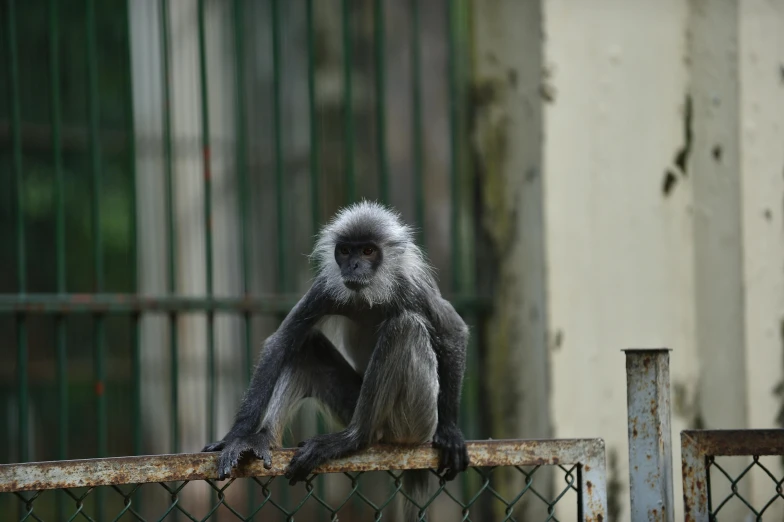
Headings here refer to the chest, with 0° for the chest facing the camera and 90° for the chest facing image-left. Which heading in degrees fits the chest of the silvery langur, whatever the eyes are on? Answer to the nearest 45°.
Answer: approximately 45°

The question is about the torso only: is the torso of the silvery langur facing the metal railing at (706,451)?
no
